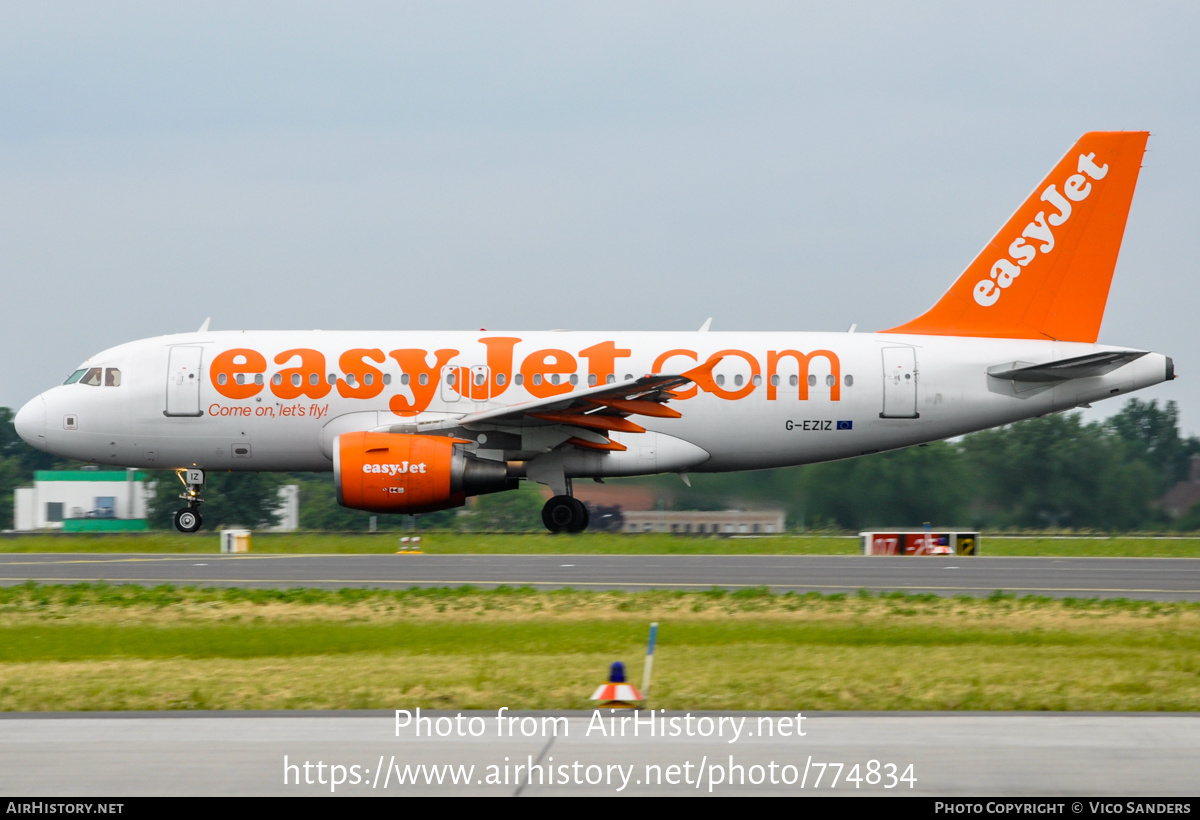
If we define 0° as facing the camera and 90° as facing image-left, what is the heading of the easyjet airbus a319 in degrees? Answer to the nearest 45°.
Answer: approximately 90°

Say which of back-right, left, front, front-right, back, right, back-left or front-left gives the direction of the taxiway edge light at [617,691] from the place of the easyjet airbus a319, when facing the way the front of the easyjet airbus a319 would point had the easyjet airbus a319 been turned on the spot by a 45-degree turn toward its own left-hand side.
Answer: front-left
